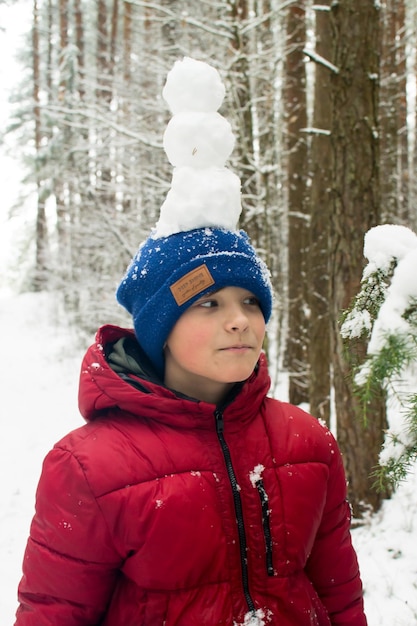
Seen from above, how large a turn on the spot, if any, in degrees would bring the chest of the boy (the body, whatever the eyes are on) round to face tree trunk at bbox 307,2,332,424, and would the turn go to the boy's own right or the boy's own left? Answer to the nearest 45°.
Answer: approximately 135° to the boy's own left

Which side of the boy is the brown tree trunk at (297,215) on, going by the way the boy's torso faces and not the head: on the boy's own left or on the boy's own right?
on the boy's own left

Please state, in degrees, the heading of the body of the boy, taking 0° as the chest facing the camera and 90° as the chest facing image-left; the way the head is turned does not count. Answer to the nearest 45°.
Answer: approximately 315°

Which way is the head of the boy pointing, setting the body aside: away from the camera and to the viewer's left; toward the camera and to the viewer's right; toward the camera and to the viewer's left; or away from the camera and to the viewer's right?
toward the camera and to the viewer's right
